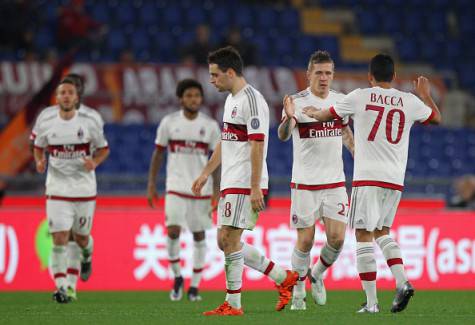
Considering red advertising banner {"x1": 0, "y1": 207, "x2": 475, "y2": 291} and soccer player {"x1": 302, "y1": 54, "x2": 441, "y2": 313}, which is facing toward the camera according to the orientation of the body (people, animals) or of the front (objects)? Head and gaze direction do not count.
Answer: the red advertising banner

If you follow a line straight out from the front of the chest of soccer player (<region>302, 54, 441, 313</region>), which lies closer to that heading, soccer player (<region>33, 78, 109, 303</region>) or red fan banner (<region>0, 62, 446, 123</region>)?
the red fan banner

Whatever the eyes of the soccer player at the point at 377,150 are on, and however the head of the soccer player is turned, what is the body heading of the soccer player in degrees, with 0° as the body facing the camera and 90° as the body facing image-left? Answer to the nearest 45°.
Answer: approximately 180°

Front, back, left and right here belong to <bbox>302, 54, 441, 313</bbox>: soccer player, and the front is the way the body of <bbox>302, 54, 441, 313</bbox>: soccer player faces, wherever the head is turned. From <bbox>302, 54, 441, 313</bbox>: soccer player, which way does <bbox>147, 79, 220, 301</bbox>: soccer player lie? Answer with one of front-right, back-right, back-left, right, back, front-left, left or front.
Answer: front-left

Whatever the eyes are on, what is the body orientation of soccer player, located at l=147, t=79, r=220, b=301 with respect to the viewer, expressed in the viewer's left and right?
facing the viewer

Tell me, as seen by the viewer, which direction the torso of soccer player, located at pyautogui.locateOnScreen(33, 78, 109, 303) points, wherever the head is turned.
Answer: toward the camera

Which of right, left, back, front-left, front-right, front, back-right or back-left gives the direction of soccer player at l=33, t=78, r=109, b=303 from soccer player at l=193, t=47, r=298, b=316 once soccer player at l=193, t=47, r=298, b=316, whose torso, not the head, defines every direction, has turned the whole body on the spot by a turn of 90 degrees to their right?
front-left

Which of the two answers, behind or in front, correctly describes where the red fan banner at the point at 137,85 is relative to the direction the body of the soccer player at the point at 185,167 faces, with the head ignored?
behind

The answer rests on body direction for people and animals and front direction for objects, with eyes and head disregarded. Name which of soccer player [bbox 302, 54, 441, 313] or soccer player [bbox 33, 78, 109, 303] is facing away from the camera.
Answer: soccer player [bbox 302, 54, 441, 313]

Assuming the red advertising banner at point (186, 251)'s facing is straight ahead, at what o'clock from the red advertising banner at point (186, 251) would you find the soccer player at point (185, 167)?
The soccer player is roughly at 12 o'clock from the red advertising banner.

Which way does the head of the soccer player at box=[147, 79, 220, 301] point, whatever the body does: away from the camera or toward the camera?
toward the camera

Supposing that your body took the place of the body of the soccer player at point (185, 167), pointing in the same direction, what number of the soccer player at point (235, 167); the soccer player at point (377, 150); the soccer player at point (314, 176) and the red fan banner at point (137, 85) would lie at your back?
1

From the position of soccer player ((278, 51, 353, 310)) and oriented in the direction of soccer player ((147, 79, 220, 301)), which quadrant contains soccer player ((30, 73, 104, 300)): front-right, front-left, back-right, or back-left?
front-left

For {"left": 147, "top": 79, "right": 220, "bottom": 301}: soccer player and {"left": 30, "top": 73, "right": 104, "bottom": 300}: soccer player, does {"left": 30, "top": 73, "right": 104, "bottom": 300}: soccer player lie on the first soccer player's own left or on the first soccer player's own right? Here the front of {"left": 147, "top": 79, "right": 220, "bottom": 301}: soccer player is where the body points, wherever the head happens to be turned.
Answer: on the first soccer player's own right
